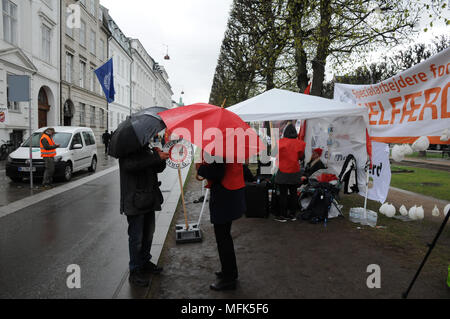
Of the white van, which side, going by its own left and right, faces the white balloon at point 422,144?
left

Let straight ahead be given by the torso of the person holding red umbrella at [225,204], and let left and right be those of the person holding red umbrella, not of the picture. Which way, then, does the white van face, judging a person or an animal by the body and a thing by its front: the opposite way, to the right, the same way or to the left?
to the left

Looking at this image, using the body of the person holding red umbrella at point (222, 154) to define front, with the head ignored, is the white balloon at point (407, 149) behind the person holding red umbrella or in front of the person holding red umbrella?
behind

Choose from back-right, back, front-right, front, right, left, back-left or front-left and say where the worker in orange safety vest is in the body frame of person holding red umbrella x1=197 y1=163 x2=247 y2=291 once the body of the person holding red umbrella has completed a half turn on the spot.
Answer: back-left

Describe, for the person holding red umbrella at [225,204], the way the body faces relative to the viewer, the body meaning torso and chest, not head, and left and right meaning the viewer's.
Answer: facing to the left of the viewer

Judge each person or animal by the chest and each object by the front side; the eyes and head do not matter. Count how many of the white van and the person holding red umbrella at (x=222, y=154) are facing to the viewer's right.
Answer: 0

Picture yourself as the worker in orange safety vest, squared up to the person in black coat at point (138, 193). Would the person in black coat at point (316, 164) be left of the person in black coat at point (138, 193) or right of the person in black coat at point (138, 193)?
left

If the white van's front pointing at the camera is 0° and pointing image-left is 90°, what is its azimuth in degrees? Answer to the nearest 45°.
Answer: approximately 45°

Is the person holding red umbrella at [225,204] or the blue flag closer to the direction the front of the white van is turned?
the person holding red umbrella

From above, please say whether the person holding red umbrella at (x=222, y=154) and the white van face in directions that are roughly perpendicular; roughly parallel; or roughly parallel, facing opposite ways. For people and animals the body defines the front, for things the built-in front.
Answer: roughly perpendicular
